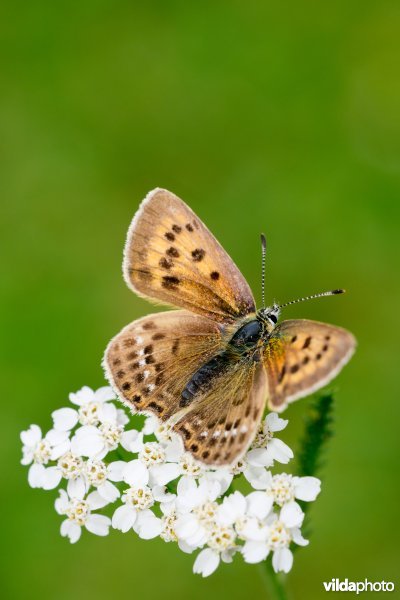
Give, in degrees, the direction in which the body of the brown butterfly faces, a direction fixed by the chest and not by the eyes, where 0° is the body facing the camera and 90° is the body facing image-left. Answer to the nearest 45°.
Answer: approximately 225°
